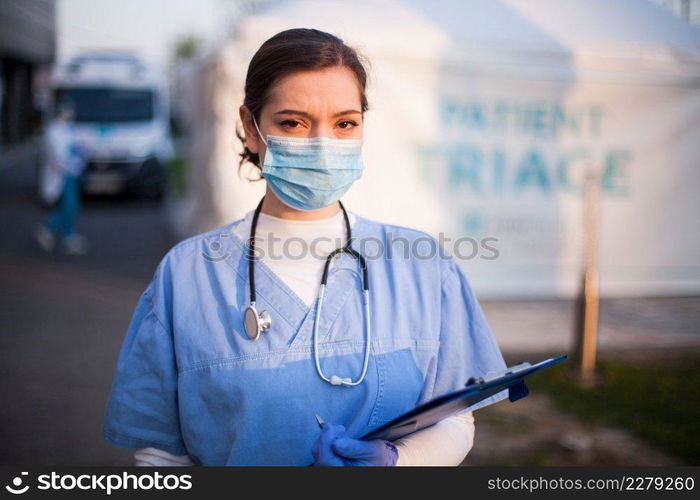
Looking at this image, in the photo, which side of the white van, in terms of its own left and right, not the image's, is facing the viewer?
front

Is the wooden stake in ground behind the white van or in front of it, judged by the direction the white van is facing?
in front

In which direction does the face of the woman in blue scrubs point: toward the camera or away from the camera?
toward the camera

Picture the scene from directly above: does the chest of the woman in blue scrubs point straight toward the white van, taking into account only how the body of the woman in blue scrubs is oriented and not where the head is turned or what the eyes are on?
no

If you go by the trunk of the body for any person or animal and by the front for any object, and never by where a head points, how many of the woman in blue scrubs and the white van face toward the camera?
2

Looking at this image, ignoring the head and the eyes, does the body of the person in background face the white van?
no

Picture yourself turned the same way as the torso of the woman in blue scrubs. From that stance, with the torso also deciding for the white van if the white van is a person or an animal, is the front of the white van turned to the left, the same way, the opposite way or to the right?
the same way

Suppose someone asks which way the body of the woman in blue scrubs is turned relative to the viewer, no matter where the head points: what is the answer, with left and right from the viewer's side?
facing the viewer
